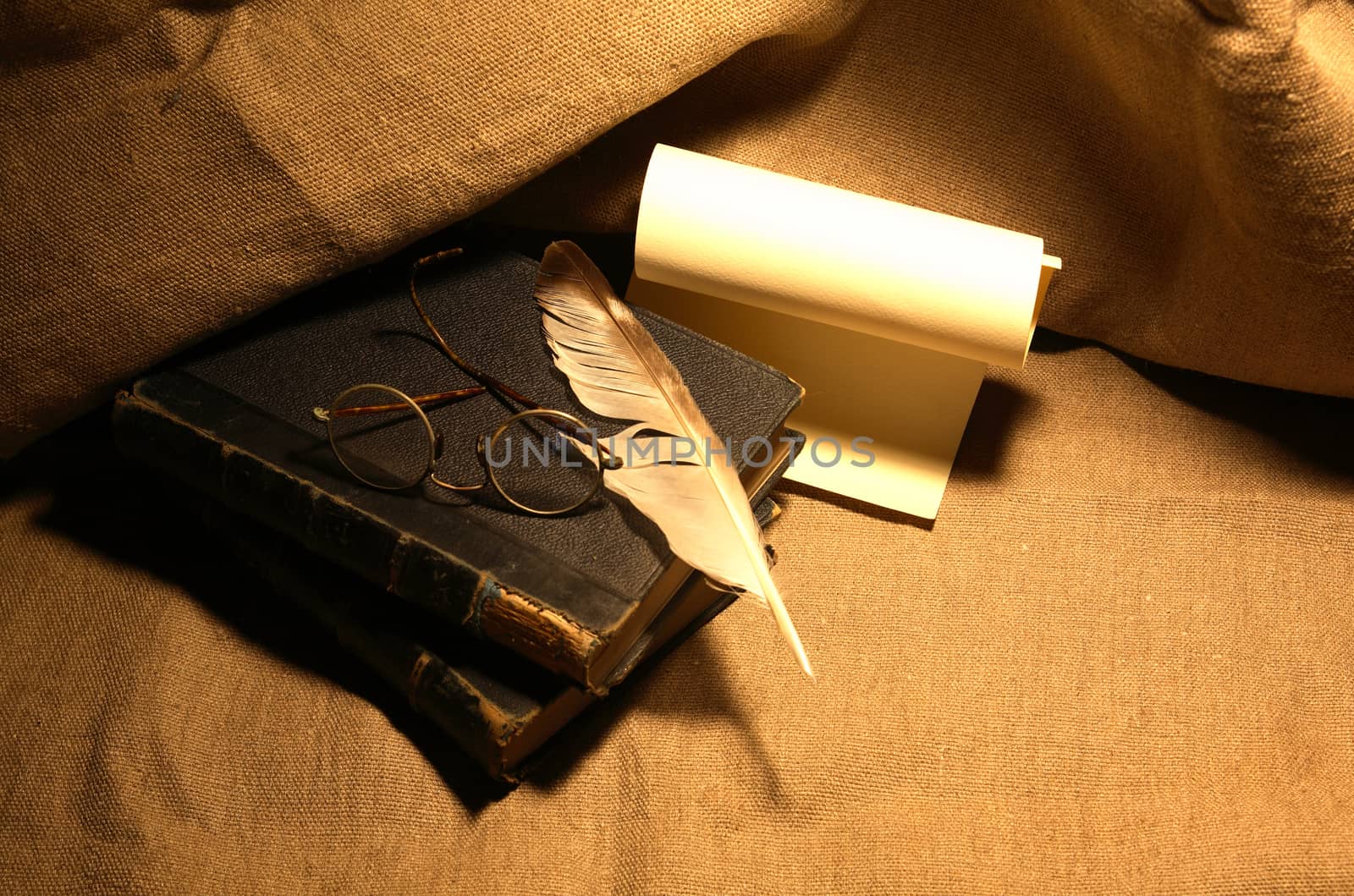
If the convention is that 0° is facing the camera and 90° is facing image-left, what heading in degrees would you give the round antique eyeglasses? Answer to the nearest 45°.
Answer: approximately 0°
